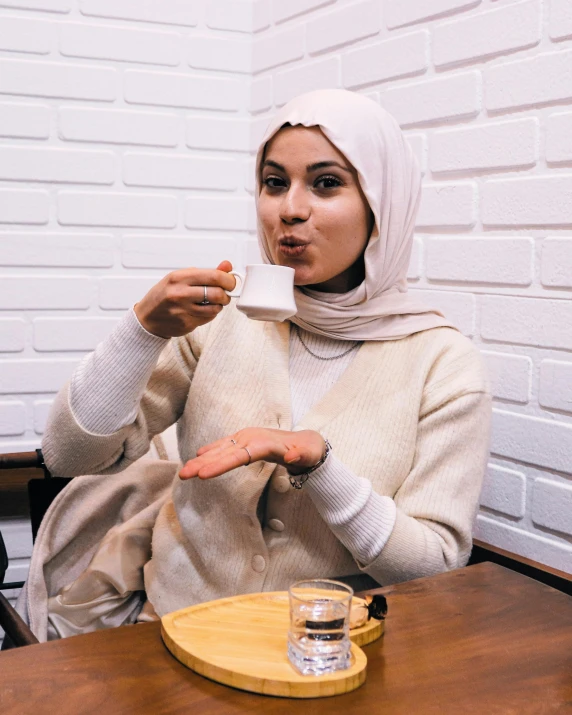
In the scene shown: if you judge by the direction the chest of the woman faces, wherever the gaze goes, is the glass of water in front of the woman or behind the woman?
in front

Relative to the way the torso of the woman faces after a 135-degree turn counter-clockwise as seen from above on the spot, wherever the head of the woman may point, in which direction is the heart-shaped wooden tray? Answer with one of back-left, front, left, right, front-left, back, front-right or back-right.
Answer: right
